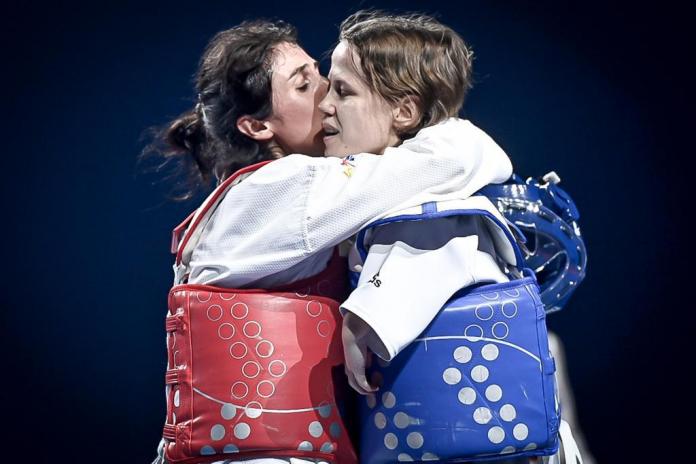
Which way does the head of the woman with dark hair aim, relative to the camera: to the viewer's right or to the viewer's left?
to the viewer's right

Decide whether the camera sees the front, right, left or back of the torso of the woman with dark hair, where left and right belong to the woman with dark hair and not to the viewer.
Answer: right
